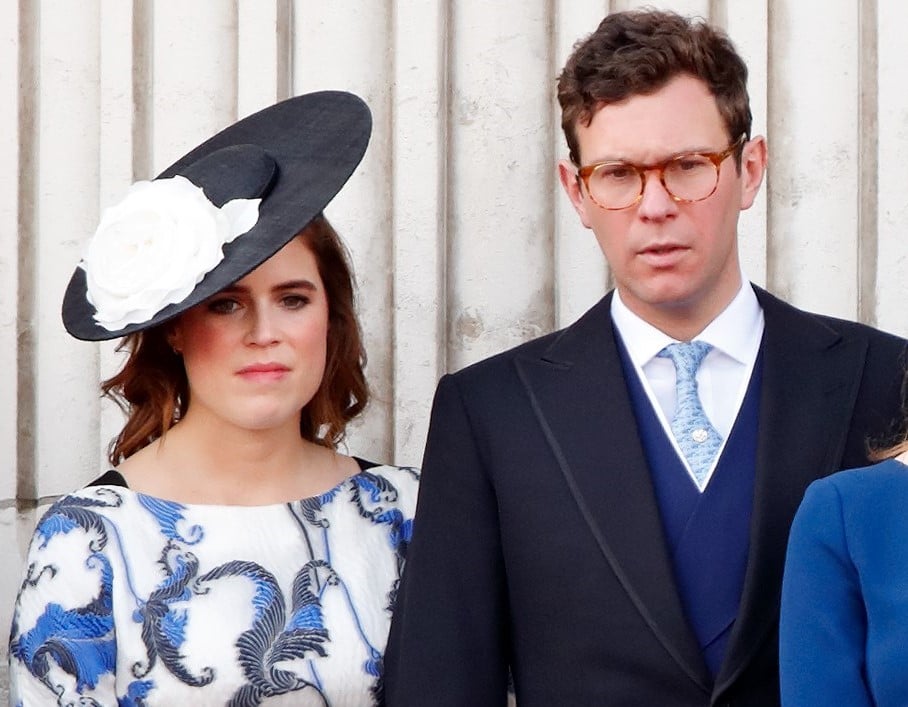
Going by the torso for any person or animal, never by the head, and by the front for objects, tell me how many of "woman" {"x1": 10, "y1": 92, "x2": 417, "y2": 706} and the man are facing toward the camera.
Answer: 2

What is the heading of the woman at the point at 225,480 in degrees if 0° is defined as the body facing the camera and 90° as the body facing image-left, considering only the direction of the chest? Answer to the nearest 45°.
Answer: approximately 0°

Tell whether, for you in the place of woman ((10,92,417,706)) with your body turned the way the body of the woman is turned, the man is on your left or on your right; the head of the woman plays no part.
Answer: on your left

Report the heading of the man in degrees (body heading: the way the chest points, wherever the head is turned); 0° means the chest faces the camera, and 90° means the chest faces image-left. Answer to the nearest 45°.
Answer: approximately 0°

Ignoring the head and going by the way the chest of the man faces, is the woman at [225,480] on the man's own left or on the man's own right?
on the man's own right
